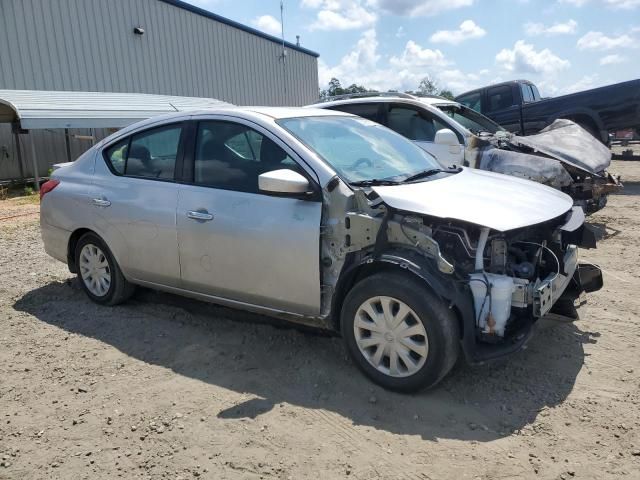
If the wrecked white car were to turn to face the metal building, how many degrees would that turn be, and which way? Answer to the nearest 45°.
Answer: approximately 180°

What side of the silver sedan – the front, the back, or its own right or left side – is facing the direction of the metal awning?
back

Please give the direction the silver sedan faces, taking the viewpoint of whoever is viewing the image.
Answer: facing the viewer and to the right of the viewer

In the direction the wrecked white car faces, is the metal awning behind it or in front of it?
behind

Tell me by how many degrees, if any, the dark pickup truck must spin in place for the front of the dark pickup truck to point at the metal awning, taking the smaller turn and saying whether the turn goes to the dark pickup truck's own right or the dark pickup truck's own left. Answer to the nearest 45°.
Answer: approximately 45° to the dark pickup truck's own left

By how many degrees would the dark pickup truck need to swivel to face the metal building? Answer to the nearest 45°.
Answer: approximately 45° to its left

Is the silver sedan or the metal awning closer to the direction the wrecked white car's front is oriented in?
the silver sedan

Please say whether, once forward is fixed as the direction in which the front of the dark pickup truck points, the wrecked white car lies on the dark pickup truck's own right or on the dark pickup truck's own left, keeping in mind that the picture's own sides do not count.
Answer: on the dark pickup truck's own left

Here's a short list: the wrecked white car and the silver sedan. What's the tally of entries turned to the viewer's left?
0

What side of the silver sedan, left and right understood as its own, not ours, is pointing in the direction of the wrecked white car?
left

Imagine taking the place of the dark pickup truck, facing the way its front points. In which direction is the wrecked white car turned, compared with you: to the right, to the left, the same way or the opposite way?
the opposite way
